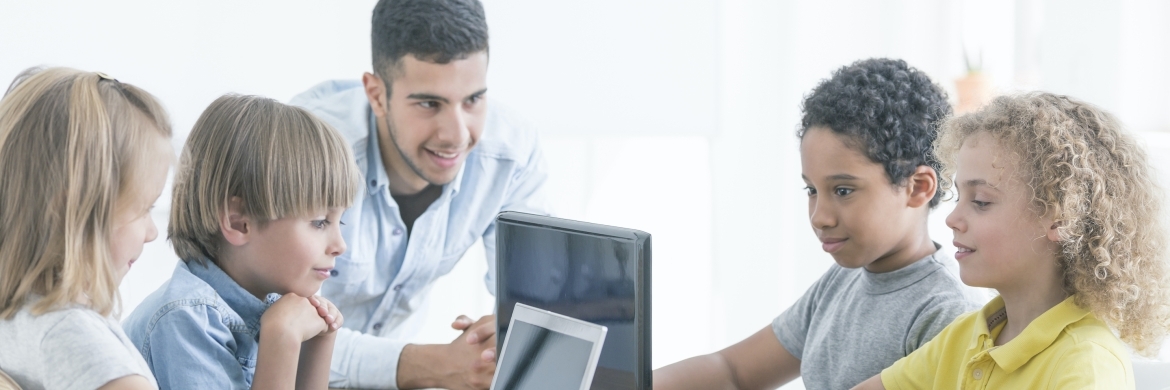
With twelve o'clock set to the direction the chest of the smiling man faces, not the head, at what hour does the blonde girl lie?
The blonde girl is roughly at 2 o'clock from the smiling man.

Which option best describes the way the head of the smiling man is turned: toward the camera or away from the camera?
toward the camera

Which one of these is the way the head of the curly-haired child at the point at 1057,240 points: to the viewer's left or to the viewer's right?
to the viewer's left
